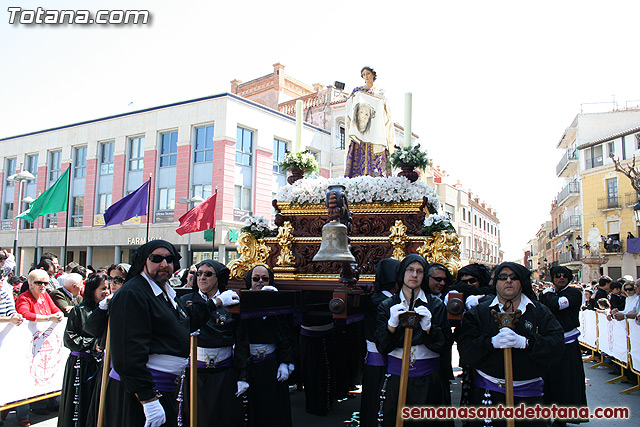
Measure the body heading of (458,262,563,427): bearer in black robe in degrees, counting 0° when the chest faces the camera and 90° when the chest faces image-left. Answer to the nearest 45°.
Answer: approximately 0°

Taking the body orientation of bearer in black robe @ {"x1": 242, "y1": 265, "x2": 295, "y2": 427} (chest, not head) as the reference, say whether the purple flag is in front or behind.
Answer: behind

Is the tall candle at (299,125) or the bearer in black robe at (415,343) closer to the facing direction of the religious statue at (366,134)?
the bearer in black robe

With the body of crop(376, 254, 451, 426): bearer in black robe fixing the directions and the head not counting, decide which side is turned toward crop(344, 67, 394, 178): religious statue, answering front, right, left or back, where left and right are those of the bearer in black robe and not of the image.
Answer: back

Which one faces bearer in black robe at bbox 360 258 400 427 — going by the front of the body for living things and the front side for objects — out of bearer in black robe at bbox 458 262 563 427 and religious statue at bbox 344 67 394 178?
the religious statue

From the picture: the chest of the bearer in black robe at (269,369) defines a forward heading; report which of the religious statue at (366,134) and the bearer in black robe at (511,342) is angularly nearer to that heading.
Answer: the bearer in black robe

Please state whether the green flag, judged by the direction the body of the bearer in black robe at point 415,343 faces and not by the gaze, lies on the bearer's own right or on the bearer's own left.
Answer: on the bearer's own right

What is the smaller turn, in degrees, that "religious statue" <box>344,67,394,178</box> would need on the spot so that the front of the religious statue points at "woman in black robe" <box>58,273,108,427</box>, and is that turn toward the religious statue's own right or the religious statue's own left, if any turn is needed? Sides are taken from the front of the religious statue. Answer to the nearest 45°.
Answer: approximately 45° to the religious statue's own right
